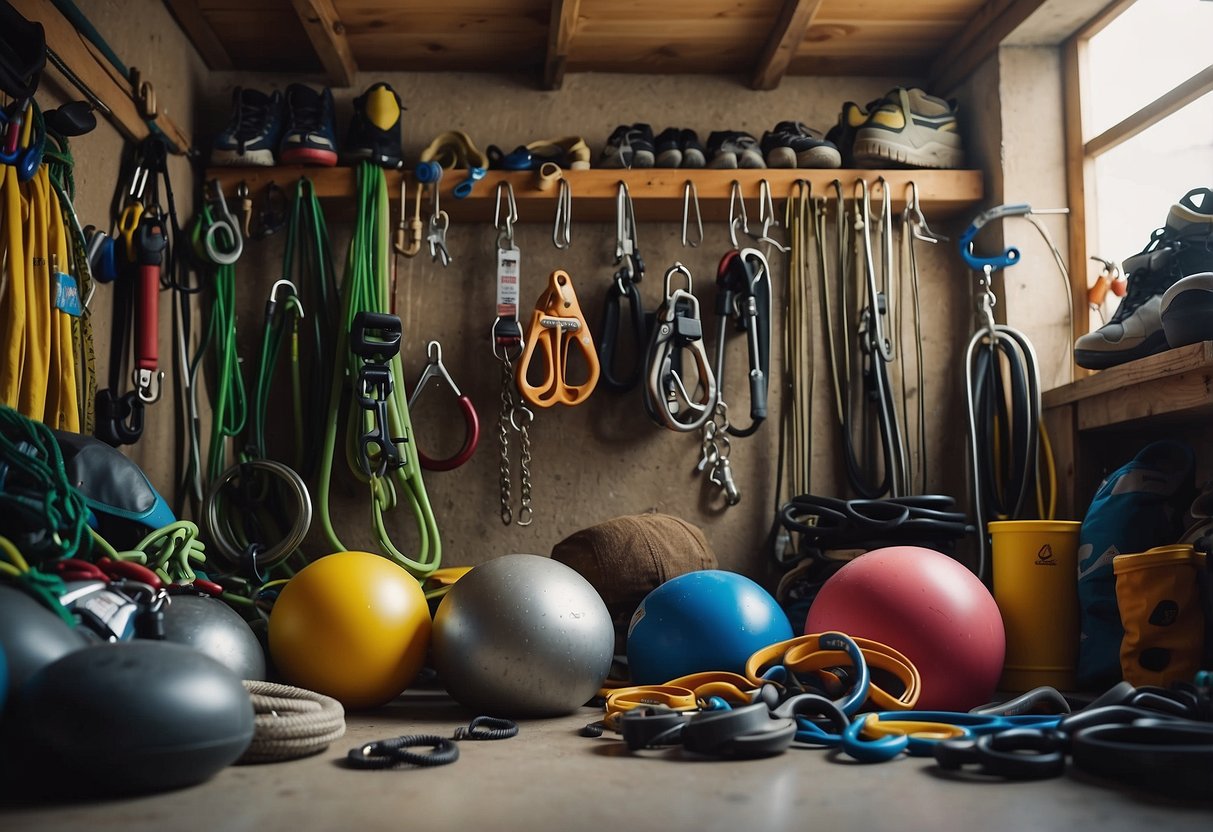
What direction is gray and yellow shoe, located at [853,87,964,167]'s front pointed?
to the viewer's left

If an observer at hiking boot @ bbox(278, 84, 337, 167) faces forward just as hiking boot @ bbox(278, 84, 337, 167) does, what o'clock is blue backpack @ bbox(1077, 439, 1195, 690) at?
The blue backpack is roughly at 10 o'clock from the hiking boot.

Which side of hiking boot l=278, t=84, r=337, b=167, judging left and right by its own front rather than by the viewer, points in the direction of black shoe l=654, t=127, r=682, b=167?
left

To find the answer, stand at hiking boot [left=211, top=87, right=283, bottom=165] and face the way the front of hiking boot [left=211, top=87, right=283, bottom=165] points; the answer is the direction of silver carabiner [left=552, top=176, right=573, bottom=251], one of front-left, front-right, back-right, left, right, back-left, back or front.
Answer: back-left

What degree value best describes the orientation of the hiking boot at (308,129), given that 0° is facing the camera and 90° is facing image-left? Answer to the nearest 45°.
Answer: approximately 0°

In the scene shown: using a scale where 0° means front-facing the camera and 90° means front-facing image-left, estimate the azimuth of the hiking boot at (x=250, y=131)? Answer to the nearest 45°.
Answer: approximately 45°
